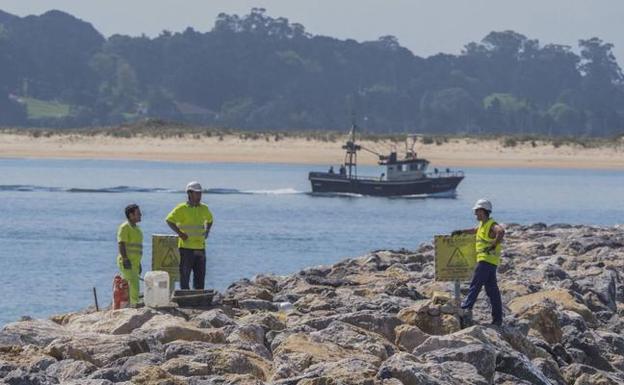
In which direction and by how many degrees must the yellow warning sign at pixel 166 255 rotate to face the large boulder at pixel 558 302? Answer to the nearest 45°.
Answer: approximately 90° to its left

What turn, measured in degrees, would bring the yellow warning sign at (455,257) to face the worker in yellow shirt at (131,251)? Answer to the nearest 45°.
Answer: approximately 90° to its right

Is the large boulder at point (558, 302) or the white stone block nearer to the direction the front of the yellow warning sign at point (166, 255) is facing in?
the white stone block

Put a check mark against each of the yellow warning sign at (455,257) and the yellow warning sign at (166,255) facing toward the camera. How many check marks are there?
2

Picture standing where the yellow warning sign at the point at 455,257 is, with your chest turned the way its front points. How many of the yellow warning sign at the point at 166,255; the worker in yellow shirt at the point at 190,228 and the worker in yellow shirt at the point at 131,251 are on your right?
3

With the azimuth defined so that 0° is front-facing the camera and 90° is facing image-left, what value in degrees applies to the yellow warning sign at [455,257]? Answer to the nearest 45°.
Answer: approximately 0°

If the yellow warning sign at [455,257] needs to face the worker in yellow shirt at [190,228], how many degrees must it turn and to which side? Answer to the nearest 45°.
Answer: approximately 90° to its right

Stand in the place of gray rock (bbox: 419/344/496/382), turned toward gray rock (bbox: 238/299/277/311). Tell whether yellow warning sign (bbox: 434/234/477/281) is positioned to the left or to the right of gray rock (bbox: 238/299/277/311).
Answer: right

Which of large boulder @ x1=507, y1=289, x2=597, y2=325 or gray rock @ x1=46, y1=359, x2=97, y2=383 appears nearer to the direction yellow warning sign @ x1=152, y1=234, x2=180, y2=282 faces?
the gray rock
